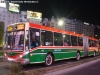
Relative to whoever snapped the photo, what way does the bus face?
facing the viewer and to the left of the viewer
